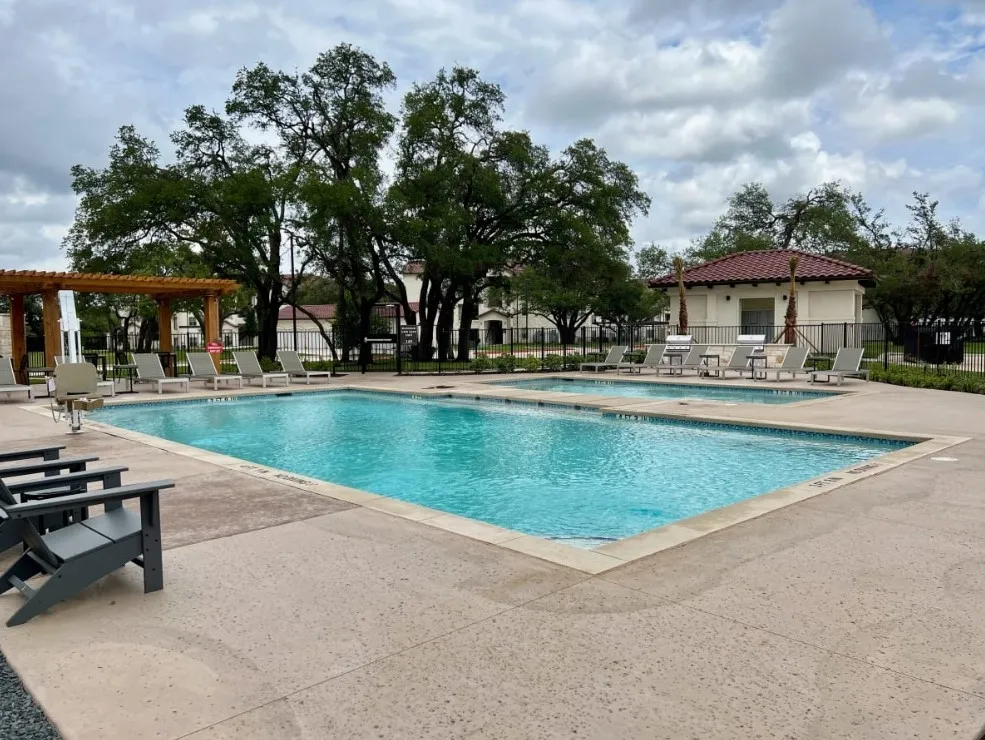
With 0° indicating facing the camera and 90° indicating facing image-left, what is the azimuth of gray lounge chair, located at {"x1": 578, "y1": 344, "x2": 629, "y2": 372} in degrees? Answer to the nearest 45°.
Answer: approximately 45°

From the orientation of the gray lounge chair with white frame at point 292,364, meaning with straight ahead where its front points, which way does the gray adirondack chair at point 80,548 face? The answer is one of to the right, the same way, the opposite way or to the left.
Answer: to the left

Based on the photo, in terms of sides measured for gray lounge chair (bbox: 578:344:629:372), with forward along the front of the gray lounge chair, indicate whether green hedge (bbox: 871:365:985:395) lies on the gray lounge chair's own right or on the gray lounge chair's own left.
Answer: on the gray lounge chair's own left
